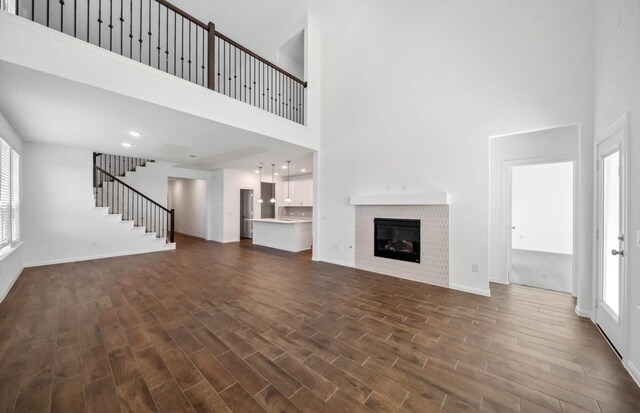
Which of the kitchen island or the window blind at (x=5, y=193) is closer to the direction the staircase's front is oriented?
the kitchen island

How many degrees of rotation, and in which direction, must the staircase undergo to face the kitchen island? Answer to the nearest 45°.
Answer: approximately 45° to its right

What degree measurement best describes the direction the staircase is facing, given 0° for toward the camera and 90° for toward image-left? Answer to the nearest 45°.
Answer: approximately 270°

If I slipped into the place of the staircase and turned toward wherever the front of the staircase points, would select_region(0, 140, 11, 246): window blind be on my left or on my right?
on my right
